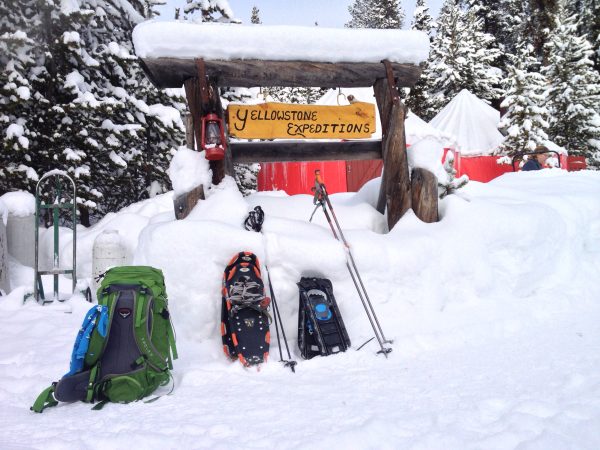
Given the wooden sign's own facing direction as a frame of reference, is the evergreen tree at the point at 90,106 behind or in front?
behind

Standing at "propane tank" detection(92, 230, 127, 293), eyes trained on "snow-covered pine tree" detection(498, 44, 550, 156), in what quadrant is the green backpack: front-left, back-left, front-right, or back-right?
back-right

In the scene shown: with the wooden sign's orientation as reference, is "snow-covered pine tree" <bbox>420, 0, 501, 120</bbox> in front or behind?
behind

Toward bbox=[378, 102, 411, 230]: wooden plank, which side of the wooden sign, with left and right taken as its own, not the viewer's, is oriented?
left

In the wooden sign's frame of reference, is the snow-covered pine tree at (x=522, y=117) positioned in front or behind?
behind

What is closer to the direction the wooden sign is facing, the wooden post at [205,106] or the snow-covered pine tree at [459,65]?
the wooden post

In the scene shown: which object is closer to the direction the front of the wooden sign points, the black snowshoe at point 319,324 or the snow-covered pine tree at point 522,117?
the black snowshoe

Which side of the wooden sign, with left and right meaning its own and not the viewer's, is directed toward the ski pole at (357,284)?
front

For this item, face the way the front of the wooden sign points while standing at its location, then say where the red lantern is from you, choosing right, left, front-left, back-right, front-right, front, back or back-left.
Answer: front-right

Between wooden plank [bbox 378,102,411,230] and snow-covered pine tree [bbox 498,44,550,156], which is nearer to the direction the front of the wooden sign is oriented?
the wooden plank

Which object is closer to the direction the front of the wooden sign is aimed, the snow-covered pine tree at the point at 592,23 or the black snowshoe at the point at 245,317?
the black snowshoe

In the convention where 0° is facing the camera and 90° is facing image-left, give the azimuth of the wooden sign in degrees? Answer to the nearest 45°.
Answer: approximately 0°
